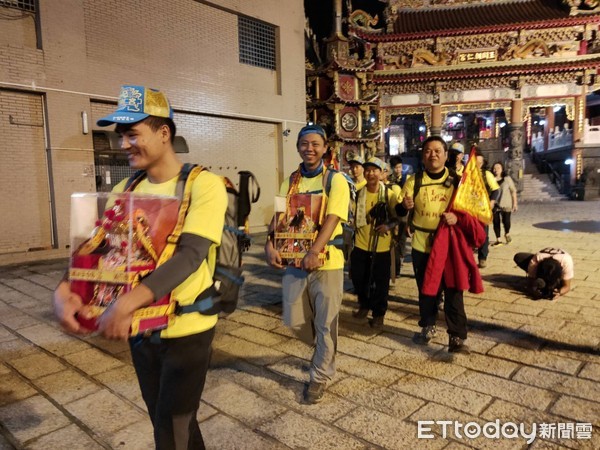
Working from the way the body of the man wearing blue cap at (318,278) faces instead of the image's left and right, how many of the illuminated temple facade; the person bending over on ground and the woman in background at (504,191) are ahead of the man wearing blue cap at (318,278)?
0

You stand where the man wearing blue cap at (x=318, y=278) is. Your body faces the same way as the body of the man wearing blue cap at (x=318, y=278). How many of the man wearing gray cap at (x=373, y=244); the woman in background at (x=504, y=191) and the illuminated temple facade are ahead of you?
0

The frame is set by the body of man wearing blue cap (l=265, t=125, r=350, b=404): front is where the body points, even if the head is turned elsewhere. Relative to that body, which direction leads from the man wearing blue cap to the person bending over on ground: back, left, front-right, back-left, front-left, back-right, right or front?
back

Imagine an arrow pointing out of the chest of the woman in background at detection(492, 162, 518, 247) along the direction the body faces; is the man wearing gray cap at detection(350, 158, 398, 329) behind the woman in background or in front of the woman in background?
in front

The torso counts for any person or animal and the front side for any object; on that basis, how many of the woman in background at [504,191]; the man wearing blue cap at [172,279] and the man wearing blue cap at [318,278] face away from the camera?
0

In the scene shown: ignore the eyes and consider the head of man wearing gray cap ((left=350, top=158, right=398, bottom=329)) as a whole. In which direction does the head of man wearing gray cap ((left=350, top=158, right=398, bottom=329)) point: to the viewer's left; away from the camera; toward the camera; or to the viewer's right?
toward the camera

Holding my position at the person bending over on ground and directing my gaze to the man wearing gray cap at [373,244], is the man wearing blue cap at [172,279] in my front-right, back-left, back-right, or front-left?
front-left

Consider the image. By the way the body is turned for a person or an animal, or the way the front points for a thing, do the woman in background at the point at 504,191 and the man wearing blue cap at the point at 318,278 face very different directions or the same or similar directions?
same or similar directions

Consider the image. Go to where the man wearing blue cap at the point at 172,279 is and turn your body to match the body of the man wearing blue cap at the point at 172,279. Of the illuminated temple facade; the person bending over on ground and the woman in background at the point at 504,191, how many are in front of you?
0

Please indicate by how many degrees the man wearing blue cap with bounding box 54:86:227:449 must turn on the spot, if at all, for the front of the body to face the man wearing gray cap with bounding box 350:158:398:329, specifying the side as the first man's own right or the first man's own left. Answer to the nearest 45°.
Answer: approximately 180°

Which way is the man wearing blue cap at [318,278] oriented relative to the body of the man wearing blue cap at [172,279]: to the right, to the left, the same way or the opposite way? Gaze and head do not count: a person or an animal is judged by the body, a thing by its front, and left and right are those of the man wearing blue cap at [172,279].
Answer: the same way

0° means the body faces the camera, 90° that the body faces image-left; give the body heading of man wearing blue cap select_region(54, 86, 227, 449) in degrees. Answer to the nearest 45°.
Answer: approximately 45°

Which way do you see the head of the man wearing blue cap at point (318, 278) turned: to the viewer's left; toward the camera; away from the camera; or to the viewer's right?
toward the camera

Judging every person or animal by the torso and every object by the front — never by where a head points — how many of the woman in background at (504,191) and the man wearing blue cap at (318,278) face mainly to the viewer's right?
0

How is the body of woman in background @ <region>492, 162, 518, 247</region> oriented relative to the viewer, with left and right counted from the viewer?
facing the viewer and to the left of the viewer
